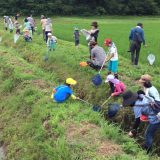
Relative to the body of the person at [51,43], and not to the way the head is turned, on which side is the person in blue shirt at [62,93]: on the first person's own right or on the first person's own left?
on the first person's own left

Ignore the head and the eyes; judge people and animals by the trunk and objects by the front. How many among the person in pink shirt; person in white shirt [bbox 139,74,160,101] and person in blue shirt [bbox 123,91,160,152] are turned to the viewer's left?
3

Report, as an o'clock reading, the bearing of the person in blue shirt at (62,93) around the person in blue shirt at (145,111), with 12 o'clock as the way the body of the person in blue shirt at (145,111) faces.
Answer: the person in blue shirt at (62,93) is roughly at 1 o'clock from the person in blue shirt at (145,111).

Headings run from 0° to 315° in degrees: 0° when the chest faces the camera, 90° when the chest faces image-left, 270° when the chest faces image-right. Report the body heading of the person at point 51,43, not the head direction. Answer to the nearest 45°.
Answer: approximately 45°

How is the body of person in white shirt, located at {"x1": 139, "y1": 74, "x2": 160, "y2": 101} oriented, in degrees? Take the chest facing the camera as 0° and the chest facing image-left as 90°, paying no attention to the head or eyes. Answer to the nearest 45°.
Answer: approximately 90°

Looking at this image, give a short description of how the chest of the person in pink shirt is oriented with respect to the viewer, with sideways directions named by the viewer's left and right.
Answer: facing to the left of the viewer

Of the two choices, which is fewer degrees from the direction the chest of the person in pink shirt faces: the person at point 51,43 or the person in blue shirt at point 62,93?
the person in blue shirt

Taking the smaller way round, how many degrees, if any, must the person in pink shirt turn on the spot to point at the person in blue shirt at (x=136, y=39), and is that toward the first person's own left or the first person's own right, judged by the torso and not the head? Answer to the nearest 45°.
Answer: approximately 90° to the first person's own right

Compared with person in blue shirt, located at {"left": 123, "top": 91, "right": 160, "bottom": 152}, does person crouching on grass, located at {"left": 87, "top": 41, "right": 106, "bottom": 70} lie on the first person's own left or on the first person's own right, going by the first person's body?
on the first person's own right
